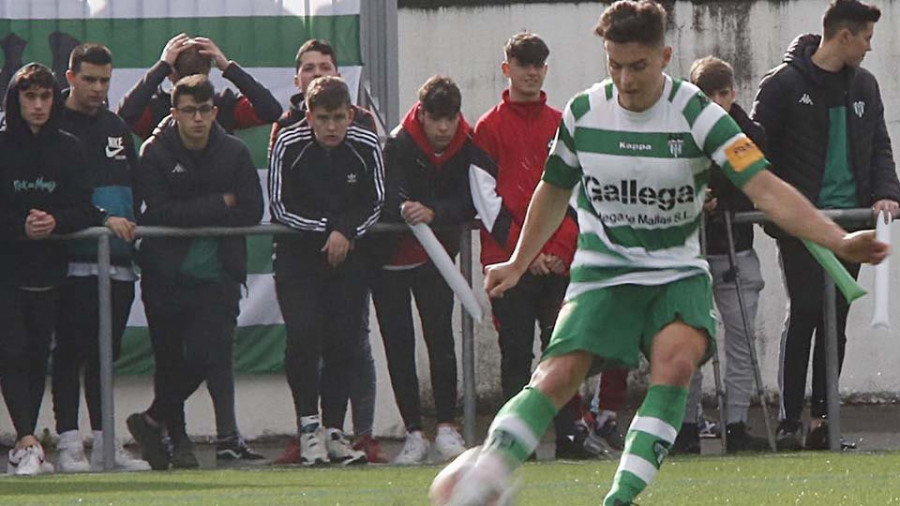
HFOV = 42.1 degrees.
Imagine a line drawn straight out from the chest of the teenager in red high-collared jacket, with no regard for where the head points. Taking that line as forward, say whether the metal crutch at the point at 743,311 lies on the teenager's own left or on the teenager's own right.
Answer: on the teenager's own left

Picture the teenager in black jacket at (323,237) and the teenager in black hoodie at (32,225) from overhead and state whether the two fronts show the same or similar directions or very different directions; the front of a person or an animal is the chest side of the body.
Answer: same or similar directions

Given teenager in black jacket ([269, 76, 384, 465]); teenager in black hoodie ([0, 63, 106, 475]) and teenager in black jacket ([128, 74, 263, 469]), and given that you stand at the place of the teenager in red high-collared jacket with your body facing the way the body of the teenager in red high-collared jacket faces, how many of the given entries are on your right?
3

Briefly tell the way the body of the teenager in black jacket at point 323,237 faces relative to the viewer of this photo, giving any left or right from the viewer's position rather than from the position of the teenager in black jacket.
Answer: facing the viewer

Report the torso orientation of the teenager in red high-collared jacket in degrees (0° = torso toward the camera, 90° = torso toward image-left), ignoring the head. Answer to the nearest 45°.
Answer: approximately 0°

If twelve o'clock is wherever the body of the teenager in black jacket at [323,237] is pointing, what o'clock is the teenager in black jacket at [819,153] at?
the teenager in black jacket at [819,153] is roughly at 9 o'clock from the teenager in black jacket at [323,237].

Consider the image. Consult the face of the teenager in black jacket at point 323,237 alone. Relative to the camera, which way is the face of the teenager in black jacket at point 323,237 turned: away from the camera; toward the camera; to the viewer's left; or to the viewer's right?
toward the camera

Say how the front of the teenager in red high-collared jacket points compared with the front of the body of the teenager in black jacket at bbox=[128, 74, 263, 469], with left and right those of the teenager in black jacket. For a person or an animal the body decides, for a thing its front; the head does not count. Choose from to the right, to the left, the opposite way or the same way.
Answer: the same way

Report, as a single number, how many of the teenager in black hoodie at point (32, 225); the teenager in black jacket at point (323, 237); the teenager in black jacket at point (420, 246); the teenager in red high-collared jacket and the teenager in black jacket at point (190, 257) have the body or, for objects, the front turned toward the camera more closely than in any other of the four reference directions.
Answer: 5

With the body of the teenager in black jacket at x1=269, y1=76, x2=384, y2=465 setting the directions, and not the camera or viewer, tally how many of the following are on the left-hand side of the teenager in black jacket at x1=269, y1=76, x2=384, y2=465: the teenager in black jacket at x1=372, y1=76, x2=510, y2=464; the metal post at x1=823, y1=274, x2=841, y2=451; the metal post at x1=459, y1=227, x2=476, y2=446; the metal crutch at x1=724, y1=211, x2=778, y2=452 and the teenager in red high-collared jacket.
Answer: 5

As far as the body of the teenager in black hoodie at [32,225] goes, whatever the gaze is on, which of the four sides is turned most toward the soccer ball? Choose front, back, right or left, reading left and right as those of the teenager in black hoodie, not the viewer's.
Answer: front

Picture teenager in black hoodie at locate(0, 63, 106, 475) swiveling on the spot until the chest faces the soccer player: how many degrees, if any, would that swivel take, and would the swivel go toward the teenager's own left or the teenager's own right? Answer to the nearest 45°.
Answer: approximately 45° to the teenager's own left

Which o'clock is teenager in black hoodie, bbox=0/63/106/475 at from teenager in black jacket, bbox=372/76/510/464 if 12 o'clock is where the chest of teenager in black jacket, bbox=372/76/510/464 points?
teenager in black hoodie, bbox=0/63/106/475 is roughly at 3 o'clock from teenager in black jacket, bbox=372/76/510/464.

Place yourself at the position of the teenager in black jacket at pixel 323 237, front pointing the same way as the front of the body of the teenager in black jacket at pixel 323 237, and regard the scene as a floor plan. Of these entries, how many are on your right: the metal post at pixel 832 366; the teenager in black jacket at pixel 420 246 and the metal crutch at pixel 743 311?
0

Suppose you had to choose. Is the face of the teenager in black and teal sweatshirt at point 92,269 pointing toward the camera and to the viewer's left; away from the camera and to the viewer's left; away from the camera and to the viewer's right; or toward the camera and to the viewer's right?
toward the camera and to the viewer's right

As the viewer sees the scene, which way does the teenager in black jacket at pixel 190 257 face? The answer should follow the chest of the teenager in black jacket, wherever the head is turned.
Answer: toward the camera

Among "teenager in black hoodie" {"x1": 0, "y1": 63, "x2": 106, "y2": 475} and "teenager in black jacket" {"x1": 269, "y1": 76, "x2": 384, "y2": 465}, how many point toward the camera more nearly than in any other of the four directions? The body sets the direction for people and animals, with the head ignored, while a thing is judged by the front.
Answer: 2
